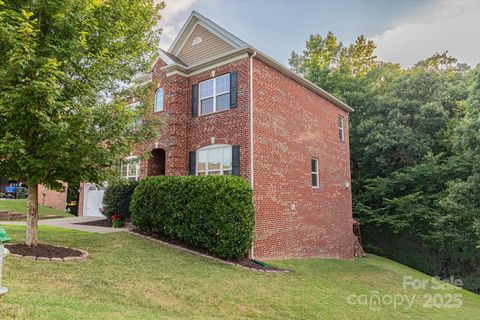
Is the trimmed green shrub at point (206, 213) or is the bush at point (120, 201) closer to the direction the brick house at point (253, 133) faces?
the trimmed green shrub

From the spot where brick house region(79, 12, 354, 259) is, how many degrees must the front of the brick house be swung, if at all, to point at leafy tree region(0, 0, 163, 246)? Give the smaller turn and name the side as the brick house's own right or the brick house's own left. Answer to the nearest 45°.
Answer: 0° — it already faces it

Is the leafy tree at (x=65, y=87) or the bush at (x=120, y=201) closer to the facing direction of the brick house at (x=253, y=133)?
the leafy tree

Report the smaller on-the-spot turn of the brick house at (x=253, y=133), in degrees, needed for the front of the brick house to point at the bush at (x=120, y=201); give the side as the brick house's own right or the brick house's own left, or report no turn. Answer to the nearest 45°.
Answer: approximately 45° to the brick house's own right

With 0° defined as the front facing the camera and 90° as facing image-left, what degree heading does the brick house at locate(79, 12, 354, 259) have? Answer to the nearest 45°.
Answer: approximately 45°

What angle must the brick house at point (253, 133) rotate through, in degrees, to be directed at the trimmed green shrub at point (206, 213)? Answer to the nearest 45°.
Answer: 0° — it already faces it
